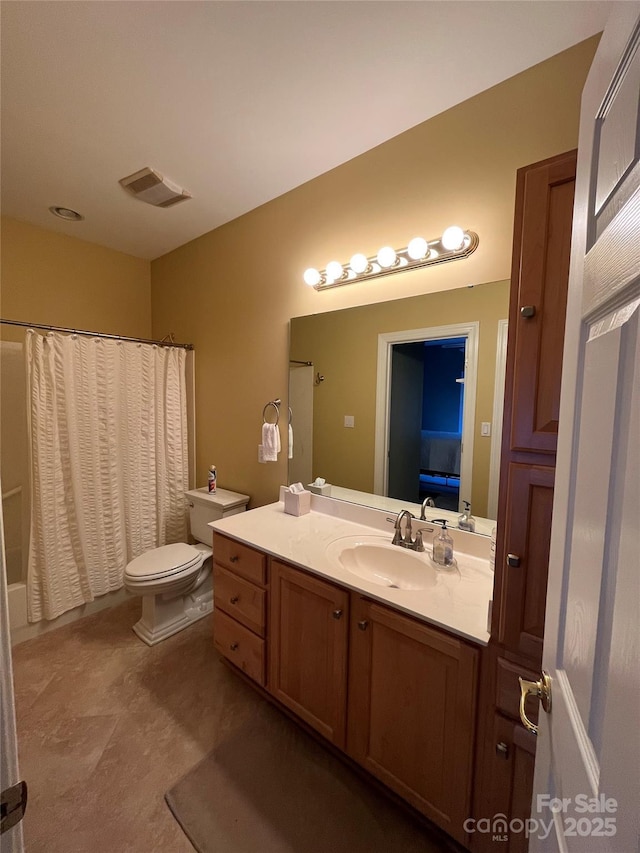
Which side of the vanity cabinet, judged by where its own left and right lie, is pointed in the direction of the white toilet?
right

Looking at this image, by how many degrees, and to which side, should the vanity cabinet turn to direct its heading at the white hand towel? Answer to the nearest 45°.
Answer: approximately 90° to its right

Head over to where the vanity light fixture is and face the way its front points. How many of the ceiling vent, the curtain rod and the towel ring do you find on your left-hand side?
0

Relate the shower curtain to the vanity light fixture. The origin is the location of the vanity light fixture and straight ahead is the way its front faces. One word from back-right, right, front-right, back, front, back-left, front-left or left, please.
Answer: front-right

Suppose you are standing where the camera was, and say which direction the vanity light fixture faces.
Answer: facing the viewer and to the left of the viewer

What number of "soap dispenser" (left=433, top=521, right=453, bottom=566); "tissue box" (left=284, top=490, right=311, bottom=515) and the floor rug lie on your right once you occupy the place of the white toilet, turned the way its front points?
0

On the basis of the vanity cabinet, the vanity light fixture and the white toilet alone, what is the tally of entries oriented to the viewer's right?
0

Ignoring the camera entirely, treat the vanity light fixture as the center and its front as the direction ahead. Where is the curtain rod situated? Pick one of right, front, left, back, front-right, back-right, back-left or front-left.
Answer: front-right

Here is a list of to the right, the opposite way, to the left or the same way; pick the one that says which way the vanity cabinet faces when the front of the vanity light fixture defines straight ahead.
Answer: the same way

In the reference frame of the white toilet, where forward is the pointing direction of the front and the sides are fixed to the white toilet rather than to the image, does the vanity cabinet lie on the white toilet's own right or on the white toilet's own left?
on the white toilet's own left

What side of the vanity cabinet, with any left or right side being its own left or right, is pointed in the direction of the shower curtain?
right

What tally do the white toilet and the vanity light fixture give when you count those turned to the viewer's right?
0
